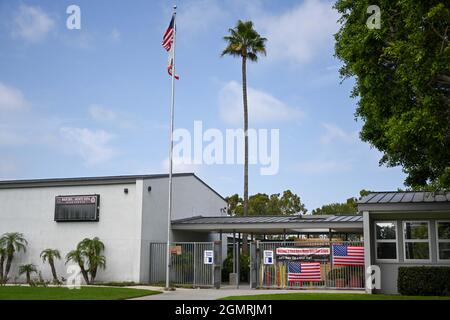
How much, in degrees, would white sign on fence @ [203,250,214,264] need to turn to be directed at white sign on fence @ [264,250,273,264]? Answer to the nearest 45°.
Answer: approximately 45° to its left

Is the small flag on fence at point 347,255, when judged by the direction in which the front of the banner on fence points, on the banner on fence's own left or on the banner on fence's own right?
on the banner on fence's own left

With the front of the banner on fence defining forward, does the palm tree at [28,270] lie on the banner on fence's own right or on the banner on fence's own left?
on the banner on fence's own right

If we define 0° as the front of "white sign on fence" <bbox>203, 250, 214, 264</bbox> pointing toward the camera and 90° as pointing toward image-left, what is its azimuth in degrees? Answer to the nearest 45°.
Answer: approximately 0°

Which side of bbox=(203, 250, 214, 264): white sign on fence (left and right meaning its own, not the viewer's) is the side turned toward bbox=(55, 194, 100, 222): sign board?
right

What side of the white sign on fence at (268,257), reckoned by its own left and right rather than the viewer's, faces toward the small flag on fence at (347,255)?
left

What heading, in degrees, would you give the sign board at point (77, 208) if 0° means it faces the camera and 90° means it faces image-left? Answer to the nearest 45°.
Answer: approximately 0°

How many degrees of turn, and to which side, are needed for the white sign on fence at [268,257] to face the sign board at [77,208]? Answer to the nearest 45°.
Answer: approximately 90° to its right
